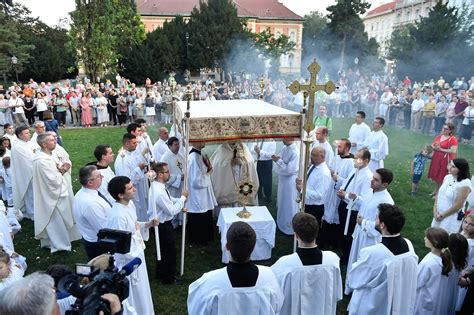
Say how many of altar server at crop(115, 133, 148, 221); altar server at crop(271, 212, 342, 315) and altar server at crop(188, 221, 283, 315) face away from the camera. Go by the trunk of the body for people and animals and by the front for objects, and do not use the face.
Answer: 2

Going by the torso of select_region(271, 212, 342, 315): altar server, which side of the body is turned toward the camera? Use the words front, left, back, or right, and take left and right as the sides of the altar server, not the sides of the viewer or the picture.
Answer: back

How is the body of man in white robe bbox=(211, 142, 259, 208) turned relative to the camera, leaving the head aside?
toward the camera

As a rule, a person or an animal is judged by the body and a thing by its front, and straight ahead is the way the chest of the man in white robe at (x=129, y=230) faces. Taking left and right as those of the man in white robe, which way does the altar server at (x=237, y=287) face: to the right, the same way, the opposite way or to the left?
to the left

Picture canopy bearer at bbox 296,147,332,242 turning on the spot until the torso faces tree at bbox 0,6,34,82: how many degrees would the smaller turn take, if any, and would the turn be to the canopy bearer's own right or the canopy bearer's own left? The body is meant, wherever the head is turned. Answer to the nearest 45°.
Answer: approximately 45° to the canopy bearer's own right

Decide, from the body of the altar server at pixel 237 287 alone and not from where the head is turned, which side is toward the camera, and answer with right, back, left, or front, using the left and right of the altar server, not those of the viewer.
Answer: back

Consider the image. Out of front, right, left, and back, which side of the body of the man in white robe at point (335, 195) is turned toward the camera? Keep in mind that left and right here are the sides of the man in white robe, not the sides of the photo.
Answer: left

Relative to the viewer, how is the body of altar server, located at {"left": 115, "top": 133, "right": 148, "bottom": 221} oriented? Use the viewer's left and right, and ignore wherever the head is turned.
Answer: facing to the right of the viewer

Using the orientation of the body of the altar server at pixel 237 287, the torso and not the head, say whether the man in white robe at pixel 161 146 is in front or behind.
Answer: in front

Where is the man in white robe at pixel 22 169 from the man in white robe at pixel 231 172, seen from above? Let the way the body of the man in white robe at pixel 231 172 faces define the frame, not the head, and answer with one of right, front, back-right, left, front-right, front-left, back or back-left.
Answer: right

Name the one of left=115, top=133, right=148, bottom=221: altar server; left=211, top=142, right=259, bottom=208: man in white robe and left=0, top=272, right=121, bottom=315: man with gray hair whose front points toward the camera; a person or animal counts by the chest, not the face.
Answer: the man in white robe

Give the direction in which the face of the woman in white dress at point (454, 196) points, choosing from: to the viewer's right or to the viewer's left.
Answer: to the viewer's left

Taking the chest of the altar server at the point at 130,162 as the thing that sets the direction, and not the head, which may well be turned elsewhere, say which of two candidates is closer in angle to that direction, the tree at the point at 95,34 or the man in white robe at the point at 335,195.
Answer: the man in white robe

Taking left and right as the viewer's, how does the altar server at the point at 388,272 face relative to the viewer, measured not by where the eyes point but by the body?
facing away from the viewer and to the left of the viewer

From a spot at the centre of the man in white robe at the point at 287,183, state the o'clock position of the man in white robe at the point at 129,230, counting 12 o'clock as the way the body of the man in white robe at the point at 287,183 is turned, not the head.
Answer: the man in white robe at the point at 129,230 is roughly at 10 o'clock from the man in white robe at the point at 287,183.

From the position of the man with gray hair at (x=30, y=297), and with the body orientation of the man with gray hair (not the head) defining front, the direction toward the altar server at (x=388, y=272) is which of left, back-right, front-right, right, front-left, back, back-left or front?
front-right

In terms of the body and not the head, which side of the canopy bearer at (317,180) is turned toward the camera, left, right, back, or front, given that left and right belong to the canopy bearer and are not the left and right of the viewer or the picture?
left

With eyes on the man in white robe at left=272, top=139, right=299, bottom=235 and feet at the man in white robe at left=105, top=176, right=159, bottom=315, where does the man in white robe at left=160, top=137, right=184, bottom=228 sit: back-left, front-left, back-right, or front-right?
front-left

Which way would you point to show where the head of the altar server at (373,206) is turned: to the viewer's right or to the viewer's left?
to the viewer's left

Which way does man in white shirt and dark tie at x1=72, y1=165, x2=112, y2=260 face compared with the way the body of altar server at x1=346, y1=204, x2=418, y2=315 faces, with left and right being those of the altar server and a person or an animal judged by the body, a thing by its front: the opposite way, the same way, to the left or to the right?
to the right
